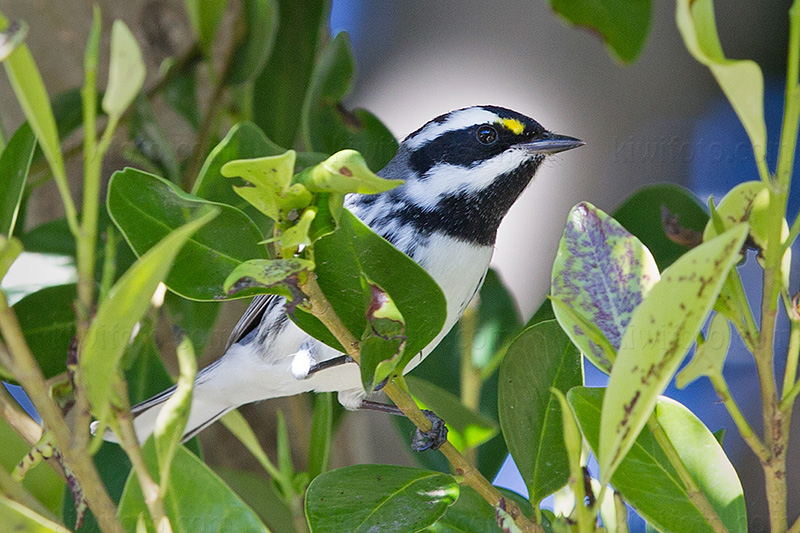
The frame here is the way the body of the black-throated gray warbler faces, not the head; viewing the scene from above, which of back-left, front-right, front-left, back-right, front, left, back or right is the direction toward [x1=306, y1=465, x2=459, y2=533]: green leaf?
right

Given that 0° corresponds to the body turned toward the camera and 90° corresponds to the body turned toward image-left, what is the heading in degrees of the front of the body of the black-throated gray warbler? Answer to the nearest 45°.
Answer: approximately 270°
